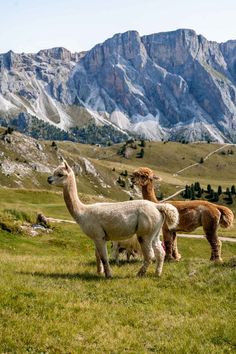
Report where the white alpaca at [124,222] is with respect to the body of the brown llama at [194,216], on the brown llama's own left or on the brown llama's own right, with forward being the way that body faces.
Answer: on the brown llama's own left

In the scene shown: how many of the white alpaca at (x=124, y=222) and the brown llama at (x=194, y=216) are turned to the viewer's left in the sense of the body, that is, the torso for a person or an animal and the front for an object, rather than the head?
2

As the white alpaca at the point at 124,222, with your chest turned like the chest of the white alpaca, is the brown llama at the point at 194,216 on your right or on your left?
on your right

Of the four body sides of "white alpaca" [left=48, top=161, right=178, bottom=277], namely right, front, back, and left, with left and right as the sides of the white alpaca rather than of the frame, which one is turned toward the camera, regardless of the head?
left

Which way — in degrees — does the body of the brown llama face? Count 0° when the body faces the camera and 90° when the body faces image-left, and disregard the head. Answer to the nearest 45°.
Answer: approximately 90°
